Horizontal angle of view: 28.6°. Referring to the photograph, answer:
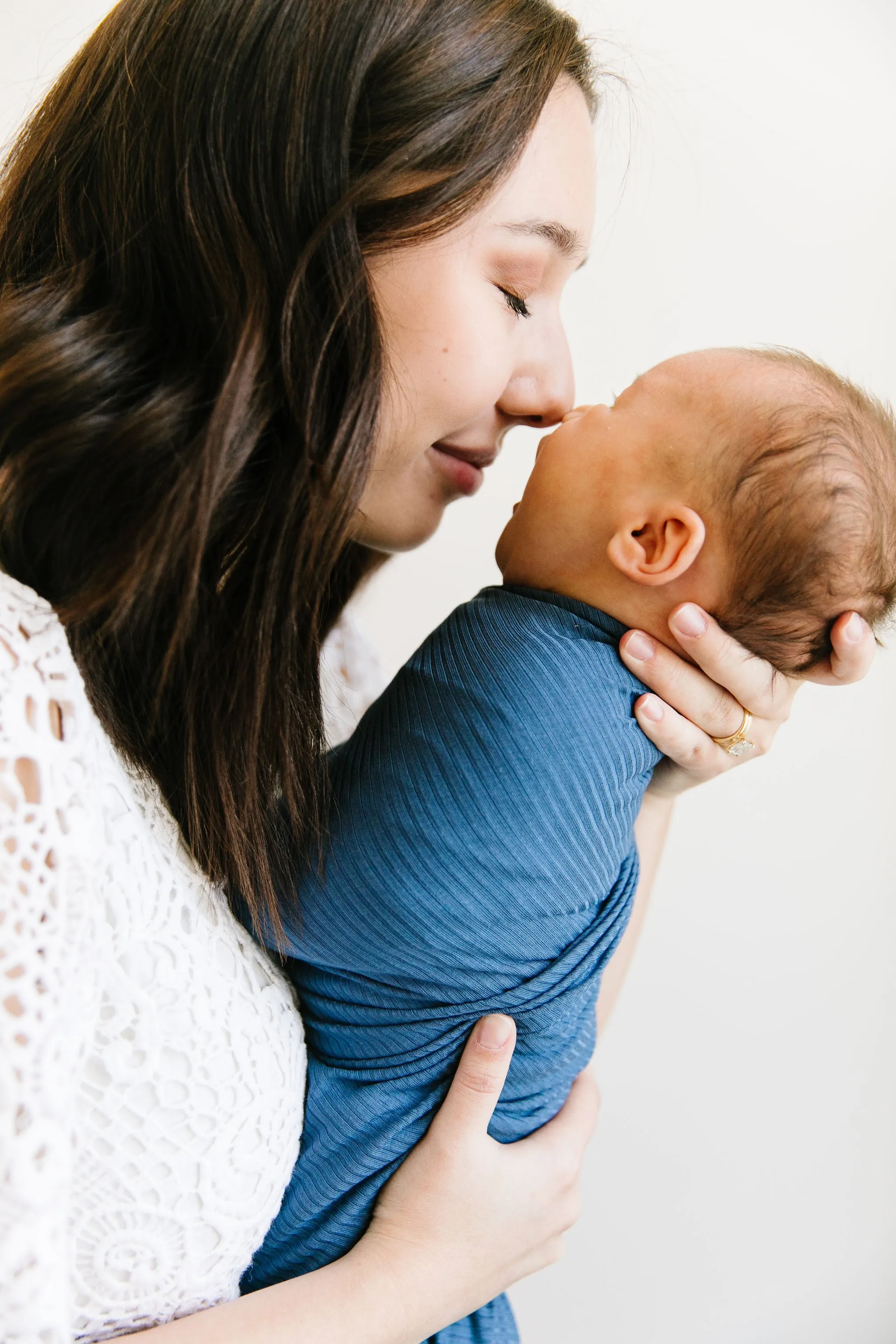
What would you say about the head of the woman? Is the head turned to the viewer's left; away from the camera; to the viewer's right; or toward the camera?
to the viewer's right

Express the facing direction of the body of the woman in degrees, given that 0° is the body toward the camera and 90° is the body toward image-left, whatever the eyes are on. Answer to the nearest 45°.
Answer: approximately 270°
